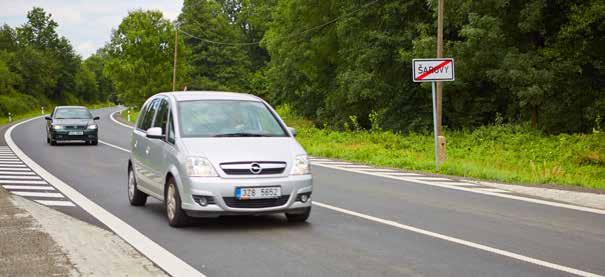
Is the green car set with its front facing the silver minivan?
yes

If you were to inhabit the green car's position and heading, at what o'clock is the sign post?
The sign post is roughly at 11 o'clock from the green car.

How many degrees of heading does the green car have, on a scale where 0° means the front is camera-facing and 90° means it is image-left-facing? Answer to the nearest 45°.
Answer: approximately 0°
